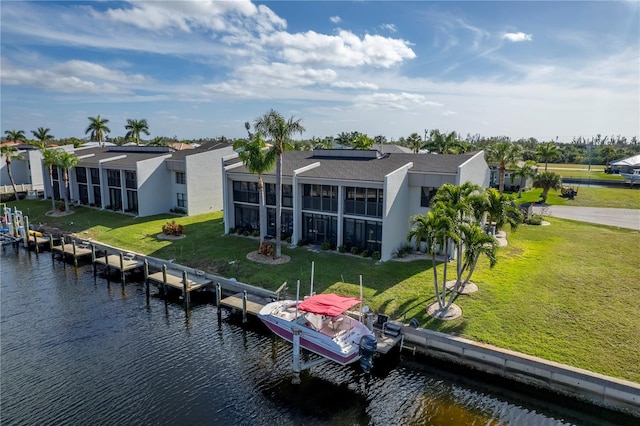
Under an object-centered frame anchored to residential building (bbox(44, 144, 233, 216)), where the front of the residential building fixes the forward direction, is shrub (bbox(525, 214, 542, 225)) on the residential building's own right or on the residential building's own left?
on the residential building's own left

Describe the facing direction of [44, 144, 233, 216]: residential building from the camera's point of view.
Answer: facing the viewer and to the left of the viewer

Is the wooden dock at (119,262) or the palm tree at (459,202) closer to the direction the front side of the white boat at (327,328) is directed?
the wooden dock

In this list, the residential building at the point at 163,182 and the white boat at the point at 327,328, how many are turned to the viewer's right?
0

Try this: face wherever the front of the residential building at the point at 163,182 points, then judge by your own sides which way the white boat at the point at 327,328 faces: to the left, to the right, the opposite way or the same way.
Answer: to the right

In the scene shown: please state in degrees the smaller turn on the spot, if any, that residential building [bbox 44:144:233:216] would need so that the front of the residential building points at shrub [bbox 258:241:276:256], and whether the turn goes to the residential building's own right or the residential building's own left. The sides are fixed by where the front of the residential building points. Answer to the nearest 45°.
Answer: approximately 45° to the residential building's own left

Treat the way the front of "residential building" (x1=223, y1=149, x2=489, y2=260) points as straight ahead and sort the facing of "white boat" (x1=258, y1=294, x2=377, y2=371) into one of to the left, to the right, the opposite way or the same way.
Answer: to the right

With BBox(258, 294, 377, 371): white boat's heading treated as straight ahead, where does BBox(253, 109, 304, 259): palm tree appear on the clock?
The palm tree is roughly at 1 o'clock from the white boat.

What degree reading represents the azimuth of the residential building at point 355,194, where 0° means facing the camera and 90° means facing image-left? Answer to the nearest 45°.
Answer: approximately 45°

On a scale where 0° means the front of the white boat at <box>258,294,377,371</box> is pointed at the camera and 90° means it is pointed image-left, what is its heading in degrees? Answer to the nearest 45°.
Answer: approximately 135°

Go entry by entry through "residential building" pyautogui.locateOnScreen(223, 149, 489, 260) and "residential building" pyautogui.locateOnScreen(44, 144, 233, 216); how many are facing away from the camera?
0

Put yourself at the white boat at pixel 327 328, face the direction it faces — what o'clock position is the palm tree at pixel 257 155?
The palm tree is roughly at 1 o'clock from the white boat.

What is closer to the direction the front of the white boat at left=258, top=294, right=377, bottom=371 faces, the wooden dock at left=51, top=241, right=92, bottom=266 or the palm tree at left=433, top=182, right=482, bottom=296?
the wooden dock

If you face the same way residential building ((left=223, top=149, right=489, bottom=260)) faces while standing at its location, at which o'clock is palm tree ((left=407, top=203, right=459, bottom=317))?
The palm tree is roughly at 10 o'clock from the residential building.

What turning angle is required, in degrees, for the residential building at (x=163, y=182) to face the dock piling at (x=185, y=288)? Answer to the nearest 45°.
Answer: approximately 45° to its left

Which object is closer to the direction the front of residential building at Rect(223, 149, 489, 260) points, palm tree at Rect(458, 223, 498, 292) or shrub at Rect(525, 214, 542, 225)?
the palm tree

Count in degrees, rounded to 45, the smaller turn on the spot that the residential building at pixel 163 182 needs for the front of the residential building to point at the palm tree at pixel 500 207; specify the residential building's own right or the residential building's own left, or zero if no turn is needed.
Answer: approximately 90° to the residential building's own left

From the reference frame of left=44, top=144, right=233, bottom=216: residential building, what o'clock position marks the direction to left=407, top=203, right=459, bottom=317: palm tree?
The palm tree is roughly at 10 o'clock from the residential building.

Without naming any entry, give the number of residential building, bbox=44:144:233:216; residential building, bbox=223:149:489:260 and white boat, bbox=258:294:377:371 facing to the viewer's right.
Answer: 0

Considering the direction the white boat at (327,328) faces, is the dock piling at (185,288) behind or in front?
in front
